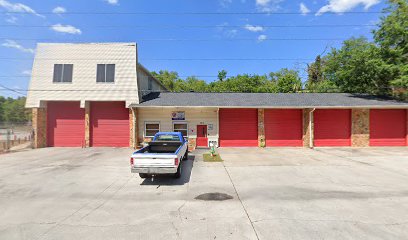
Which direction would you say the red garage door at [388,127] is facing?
toward the camera

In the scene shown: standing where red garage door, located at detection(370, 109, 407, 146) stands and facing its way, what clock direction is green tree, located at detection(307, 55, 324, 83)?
The green tree is roughly at 5 o'clock from the red garage door.

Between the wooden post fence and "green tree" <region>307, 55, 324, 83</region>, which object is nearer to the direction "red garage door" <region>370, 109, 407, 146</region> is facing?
the wooden post fence

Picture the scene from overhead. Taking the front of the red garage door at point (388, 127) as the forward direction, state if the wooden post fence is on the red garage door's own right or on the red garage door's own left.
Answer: on the red garage door's own right
